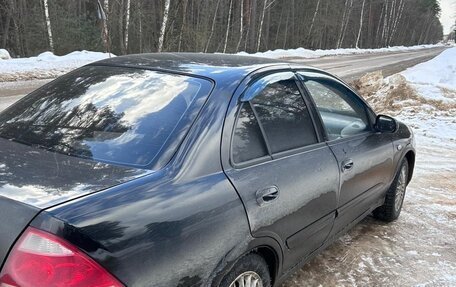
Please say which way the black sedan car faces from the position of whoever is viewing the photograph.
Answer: facing away from the viewer and to the right of the viewer
